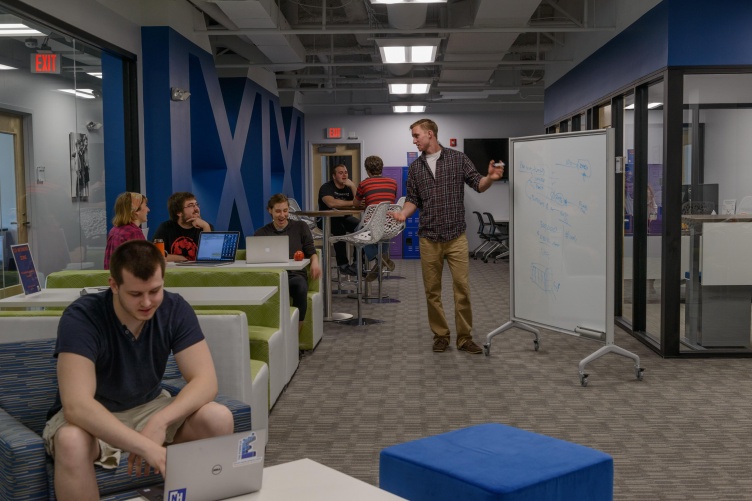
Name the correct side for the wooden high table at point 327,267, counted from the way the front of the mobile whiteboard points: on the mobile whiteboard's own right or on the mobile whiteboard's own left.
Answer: on the mobile whiteboard's own right

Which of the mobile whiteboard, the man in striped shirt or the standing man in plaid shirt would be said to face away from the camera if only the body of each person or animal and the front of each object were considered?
the man in striped shirt

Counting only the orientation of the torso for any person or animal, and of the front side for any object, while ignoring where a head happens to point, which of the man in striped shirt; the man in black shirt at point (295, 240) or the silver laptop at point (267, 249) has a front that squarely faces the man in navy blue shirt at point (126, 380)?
the man in black shirt at point (295, 240)

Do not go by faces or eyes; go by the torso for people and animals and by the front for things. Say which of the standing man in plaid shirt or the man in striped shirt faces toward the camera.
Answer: the standing man in plaid shirt

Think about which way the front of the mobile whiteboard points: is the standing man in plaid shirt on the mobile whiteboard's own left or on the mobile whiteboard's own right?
on the mobile whiteboard's own right

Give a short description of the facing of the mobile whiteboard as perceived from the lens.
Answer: facing the viewer and to the left of the viewer

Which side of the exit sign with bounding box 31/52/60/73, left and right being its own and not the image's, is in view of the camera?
front

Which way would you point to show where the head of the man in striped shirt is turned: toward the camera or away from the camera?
away from the camera

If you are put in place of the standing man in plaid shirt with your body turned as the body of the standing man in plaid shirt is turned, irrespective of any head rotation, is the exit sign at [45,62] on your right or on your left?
on your right

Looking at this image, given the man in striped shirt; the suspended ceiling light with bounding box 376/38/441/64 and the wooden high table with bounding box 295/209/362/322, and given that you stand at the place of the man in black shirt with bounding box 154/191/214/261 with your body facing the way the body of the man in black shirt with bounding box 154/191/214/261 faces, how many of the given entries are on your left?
3

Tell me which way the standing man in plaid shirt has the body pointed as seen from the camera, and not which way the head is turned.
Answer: toward the camera

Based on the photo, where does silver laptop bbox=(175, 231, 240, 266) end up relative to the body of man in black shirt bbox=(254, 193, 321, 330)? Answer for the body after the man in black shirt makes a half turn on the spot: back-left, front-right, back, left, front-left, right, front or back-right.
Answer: back-left

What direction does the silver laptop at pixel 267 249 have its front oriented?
away from the camera

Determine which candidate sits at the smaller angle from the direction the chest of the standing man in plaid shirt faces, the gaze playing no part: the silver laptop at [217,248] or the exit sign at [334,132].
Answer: the silver laptop

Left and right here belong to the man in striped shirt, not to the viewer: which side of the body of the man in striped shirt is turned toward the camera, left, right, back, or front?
back

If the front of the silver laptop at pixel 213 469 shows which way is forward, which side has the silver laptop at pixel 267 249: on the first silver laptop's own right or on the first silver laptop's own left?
on the first silver laptop's own right
